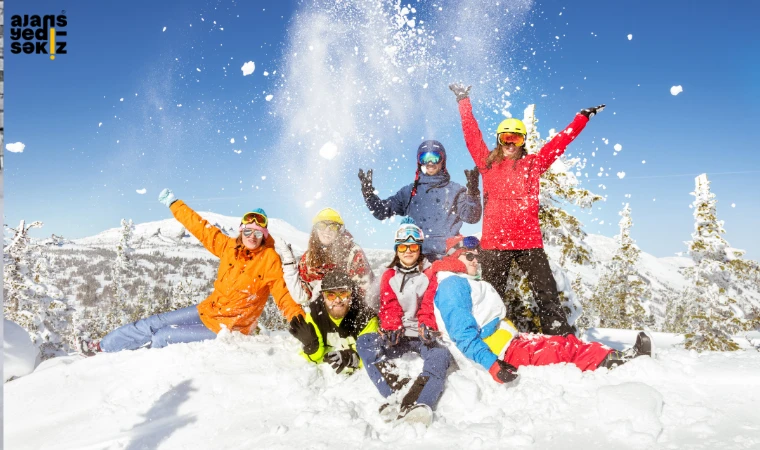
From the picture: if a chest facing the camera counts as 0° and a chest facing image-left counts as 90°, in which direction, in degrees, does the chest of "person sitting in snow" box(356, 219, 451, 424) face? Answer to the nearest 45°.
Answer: approximately 0°

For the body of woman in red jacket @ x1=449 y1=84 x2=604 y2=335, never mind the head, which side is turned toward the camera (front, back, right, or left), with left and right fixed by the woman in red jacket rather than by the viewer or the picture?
front

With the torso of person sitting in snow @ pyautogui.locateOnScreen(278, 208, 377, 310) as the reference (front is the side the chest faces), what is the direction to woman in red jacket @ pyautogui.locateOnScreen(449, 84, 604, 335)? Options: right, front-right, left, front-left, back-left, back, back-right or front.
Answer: left

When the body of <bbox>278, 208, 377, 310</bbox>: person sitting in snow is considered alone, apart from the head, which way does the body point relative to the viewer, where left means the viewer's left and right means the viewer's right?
facing the viewer

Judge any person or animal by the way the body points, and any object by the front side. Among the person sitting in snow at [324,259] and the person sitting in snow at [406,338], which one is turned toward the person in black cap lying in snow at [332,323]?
the person sitting in snow at [324,259]

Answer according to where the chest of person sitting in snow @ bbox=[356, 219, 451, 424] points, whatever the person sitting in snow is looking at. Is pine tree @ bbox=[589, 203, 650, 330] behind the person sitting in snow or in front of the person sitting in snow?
behind

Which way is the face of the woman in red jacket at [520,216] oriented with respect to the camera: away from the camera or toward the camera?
toward the camera

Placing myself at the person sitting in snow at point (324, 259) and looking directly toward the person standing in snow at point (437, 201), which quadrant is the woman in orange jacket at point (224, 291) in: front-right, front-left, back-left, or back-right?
back-left

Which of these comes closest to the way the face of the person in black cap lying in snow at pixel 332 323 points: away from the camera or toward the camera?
toward the camera

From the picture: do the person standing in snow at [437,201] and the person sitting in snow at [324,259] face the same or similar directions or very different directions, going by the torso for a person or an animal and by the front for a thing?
same or similar directions

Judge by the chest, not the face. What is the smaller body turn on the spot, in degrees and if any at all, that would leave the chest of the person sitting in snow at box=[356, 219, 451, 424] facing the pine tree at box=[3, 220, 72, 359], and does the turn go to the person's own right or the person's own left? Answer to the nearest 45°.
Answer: approximately 135° to the person's own right

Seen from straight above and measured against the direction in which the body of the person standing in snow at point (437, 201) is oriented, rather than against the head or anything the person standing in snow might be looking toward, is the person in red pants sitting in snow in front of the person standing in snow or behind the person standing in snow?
in front

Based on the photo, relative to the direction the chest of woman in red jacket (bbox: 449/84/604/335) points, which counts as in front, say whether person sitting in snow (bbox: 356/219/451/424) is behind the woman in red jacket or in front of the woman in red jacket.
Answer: in front

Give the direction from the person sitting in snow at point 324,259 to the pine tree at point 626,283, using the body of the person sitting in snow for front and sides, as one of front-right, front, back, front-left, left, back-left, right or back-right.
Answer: back-left

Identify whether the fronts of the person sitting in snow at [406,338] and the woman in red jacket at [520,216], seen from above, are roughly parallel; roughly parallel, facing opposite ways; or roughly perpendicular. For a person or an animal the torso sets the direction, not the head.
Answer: roughly parallel

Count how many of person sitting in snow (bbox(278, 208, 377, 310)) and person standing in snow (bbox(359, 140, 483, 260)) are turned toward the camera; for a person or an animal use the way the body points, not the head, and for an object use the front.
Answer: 2

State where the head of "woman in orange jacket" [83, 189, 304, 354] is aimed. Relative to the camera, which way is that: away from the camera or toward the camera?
toward the camera

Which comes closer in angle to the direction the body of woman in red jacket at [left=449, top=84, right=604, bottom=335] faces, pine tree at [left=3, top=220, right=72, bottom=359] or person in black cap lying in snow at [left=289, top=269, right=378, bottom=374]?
the person in black cap lying in snow
